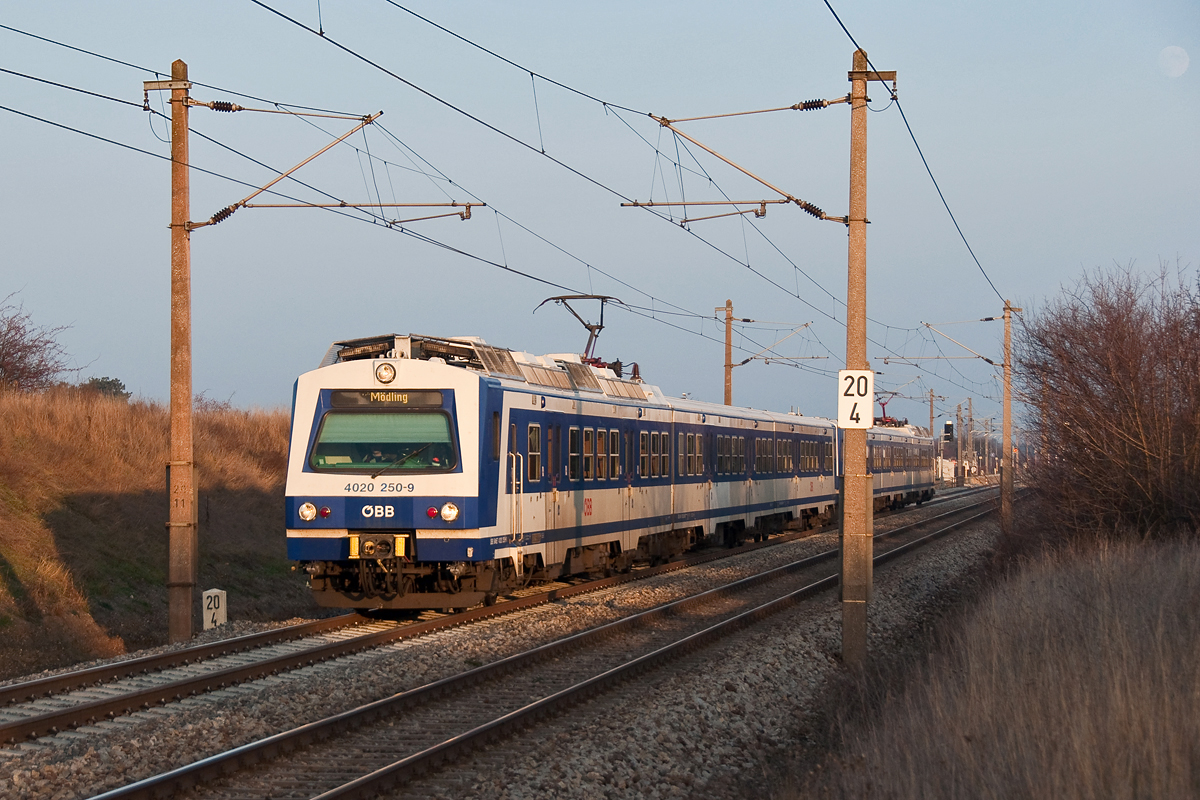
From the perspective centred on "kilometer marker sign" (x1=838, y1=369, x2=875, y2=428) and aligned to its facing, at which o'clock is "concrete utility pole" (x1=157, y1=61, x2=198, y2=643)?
The concrete utility pole is roughly at 3 o'clock from the kilometer marker sign.

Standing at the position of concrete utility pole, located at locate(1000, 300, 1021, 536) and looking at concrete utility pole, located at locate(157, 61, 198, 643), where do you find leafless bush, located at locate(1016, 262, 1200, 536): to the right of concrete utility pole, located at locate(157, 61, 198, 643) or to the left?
left

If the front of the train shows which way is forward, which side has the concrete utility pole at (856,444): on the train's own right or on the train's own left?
on the train's own left

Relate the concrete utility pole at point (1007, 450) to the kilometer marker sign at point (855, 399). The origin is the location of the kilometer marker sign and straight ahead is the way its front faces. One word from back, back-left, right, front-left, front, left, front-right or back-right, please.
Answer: back

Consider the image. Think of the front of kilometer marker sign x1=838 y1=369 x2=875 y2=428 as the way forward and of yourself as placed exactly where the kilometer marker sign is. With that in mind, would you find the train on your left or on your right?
on your right

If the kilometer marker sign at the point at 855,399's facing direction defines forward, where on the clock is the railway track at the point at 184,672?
The railway track is roughly at 2 o'clock from the kilometer marker sign.

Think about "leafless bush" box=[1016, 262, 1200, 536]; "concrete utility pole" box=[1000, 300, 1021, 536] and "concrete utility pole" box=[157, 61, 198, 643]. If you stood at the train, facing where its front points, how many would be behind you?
2

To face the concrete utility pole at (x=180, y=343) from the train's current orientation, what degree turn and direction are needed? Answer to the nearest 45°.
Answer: approximately 45° to its right

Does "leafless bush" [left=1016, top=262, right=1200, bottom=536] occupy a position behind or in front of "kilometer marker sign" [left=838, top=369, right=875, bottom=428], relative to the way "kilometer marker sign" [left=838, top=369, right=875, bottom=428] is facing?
behind
